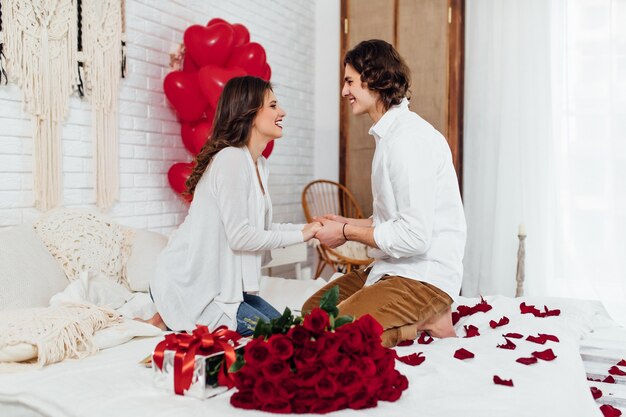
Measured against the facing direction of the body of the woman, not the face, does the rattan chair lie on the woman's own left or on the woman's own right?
on the woman's own left

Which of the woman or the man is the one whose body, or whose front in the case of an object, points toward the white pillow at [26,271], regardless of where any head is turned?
the man

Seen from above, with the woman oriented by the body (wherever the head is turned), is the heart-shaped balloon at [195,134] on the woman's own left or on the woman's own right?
on the woman's own left

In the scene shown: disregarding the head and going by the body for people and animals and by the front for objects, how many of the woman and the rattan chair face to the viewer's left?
0

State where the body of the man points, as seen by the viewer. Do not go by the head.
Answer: to the viewer's left

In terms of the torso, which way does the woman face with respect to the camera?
to the viewer's right

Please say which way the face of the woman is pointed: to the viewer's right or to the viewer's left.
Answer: to the viewer's right

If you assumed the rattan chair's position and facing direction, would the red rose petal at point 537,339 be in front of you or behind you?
in front

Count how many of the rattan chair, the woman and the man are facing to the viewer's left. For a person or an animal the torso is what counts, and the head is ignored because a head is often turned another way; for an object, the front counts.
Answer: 1

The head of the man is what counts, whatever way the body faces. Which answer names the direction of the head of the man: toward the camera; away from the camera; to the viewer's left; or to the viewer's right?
to the viewer's left

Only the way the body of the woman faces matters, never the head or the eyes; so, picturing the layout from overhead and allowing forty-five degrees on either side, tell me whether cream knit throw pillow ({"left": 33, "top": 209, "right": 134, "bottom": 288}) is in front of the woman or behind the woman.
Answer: behind
